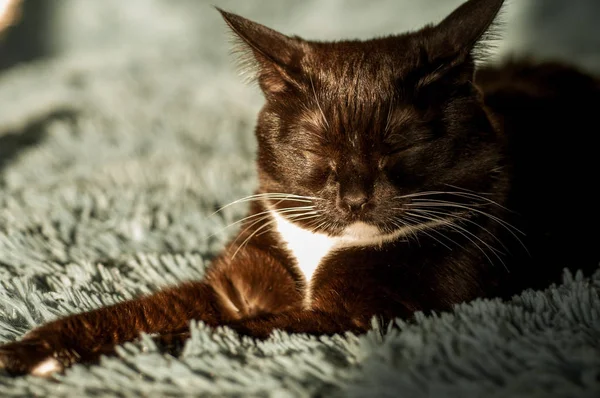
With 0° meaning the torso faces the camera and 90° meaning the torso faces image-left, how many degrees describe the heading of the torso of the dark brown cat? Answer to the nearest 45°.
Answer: approximately 45°
